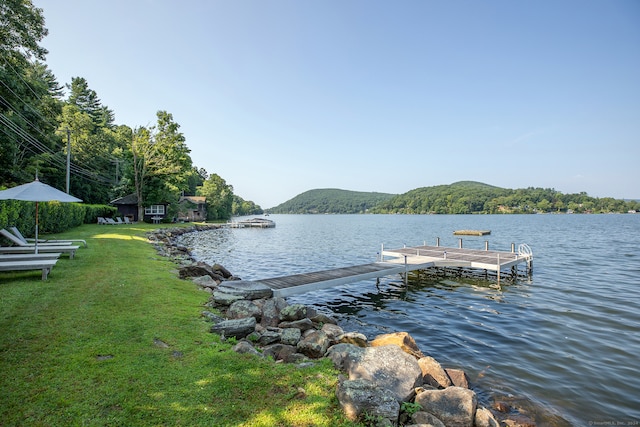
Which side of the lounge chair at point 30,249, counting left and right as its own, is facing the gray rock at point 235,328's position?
right

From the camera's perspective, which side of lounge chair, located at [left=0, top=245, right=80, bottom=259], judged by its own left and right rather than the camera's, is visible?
right

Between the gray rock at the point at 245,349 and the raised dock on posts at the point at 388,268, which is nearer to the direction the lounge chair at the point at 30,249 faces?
the raised dock on posts

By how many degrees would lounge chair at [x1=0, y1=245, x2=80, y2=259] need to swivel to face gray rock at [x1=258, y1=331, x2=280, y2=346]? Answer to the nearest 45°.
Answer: approximately 90° to its right

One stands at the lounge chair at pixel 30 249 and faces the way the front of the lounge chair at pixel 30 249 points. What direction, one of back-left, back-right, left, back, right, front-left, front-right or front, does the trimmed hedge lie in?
left

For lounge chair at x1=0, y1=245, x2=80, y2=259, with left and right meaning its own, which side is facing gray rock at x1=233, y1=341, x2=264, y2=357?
right

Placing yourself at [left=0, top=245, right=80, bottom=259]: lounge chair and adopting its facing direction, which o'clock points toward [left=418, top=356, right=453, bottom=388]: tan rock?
The tan rock is roughly at 2 o'clock from the lounge chair.

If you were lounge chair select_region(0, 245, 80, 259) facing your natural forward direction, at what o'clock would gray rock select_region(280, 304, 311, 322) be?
The gray rock is roughly at 2 o'clock from the lounge chair.

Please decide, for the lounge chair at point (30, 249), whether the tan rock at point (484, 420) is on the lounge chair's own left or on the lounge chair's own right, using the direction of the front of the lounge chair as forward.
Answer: on the lounge chair's own right

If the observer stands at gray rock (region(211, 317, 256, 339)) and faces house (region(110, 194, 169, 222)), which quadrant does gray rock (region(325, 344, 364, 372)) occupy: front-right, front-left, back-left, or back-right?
back-right

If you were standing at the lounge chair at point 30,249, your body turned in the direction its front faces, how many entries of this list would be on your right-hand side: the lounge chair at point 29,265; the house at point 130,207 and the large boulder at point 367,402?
2

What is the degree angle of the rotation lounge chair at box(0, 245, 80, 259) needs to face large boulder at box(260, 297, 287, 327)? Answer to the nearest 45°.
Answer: approximately 45° to its right

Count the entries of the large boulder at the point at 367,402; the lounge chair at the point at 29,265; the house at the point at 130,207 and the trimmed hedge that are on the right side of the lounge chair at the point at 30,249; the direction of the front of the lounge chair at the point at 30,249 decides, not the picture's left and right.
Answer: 2

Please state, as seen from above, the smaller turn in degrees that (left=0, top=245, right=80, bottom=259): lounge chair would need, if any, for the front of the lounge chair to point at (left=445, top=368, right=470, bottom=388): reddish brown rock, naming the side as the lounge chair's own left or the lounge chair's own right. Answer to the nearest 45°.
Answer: approximately 45° to the lounge chair's own right
